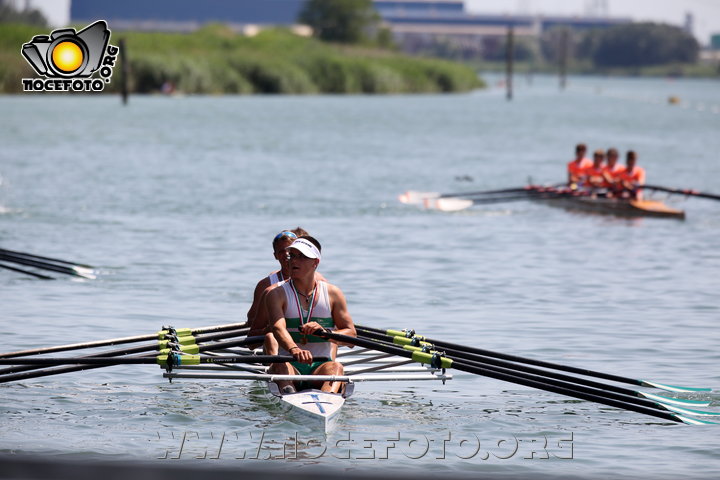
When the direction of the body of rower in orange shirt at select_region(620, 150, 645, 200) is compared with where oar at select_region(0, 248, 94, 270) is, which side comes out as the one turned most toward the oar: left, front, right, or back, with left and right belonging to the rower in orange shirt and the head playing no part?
right

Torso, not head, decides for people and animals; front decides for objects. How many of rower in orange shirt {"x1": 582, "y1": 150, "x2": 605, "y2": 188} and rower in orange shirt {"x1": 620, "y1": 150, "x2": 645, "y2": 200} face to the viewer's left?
0

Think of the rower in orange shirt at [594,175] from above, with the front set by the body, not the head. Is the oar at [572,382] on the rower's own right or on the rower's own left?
on the rower's own right

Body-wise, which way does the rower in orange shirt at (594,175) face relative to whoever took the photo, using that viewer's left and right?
facing the viewer and to the right of the viewer
